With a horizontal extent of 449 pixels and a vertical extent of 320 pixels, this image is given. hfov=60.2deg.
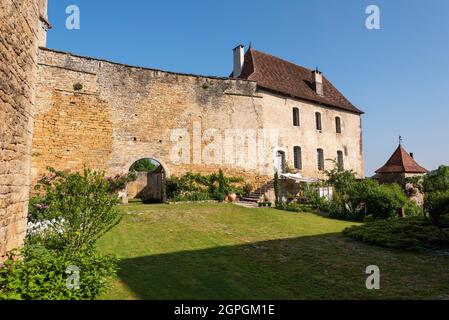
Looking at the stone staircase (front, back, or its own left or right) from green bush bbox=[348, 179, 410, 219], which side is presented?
left

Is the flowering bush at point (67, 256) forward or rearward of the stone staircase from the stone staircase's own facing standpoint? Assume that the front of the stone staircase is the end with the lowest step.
forward

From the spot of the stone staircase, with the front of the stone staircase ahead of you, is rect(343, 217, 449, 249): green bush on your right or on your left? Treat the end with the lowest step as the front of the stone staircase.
on your left

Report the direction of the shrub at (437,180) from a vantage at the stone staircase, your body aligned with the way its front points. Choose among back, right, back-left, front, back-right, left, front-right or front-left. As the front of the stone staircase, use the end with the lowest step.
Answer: back-left

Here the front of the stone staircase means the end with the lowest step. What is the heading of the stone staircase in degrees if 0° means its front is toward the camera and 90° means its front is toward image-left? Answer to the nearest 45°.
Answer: approximately 45°

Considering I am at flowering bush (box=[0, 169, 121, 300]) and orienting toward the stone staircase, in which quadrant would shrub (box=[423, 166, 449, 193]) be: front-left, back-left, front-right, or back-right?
front-right
